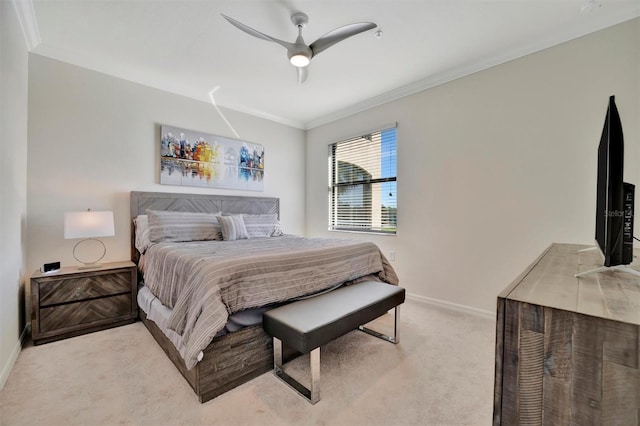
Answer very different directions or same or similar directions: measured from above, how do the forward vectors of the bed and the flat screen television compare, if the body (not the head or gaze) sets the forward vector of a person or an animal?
very different directions

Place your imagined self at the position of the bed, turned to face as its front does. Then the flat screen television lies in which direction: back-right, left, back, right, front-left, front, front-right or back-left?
front

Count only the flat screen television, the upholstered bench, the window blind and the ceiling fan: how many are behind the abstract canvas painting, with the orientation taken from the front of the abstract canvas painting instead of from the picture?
0

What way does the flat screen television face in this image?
to the viewer's left

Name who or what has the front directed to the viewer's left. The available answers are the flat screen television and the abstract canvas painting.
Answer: the flat screen television

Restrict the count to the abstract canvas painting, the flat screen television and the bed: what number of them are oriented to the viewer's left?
1

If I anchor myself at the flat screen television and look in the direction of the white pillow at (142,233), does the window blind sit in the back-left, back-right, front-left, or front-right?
front-right

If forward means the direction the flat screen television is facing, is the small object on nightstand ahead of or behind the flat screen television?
ahead

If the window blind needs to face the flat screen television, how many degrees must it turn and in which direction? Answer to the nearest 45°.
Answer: approximately 45° to its left

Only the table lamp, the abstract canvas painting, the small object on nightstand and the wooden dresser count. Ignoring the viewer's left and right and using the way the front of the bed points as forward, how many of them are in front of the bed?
1

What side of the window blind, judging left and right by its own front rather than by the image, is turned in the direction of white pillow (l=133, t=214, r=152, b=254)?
front

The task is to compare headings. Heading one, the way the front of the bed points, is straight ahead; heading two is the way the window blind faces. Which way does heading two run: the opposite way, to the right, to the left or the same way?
to the right

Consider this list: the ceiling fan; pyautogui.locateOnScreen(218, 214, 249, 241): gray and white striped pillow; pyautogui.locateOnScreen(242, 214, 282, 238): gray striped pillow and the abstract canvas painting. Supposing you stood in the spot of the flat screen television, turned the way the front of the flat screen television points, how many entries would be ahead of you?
4

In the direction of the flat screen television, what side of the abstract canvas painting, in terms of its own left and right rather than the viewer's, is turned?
front

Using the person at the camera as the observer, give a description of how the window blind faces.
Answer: facing the viewer and to the left of the viewer

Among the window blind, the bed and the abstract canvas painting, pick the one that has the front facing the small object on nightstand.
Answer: the window blind
